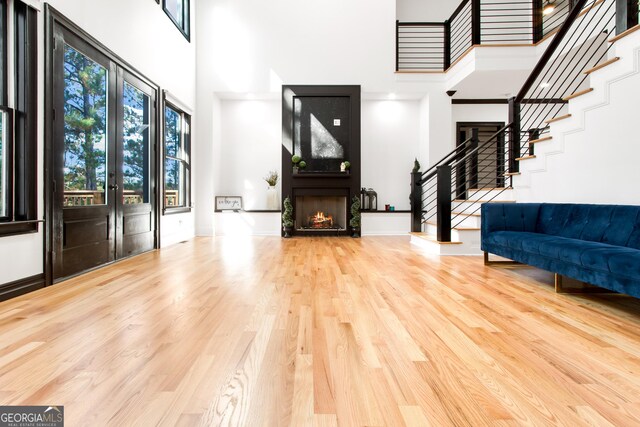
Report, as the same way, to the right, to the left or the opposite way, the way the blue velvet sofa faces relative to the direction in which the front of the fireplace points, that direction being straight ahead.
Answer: to the right

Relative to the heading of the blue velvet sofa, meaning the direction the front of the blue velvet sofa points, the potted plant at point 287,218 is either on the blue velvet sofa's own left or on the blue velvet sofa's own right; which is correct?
on the blue velvet sofa's own right

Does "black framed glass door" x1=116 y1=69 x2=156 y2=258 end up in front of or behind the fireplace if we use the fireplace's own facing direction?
in front

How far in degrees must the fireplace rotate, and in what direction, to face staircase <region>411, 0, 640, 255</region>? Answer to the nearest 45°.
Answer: approximately 45° to its left

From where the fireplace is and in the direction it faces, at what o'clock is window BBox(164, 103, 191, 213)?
The window is roughly at 2 o'clock from the fireplace.

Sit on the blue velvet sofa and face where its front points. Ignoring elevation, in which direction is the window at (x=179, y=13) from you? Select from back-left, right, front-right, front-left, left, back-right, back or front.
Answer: front-right

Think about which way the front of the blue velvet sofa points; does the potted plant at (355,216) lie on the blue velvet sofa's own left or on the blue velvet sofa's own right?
on the blue velvet sofa's own right

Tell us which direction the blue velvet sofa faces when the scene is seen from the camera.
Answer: facing the viewer and to the left of the viewer

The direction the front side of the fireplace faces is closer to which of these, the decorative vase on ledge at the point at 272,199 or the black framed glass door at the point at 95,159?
the black framed glass door

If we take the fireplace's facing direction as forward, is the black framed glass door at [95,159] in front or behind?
in front

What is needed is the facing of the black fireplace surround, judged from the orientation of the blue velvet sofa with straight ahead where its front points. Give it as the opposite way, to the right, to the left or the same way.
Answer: to the left

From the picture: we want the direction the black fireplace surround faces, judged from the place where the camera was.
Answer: facing the viewer

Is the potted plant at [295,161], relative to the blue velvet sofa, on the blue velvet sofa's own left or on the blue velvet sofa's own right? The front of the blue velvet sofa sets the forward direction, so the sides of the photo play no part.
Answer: on the blue velvet sofa's own right

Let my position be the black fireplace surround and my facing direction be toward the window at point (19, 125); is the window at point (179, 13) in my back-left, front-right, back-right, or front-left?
front-right
